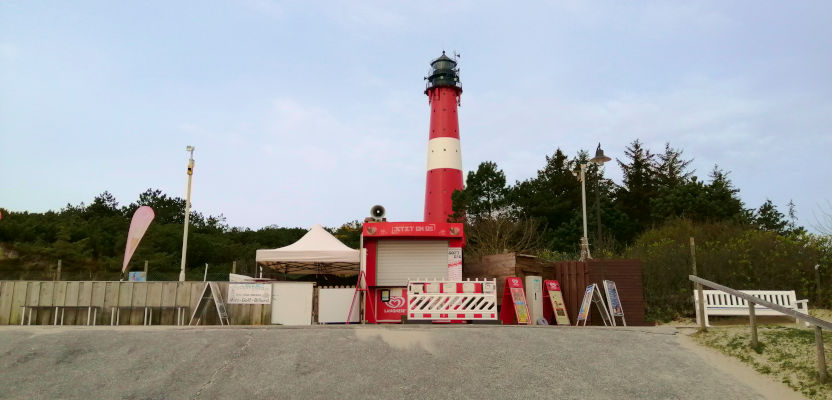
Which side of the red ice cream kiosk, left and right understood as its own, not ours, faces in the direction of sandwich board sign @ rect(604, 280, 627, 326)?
left

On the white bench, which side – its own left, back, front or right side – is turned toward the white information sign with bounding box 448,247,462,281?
right

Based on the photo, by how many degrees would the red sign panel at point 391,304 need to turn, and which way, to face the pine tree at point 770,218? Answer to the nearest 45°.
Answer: approximately 135° to its left

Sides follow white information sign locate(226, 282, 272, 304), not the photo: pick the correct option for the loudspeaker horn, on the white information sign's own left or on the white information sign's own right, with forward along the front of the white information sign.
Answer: on the white information sign's own left
